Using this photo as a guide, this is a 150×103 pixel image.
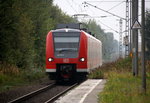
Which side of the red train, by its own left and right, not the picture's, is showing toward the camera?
front
